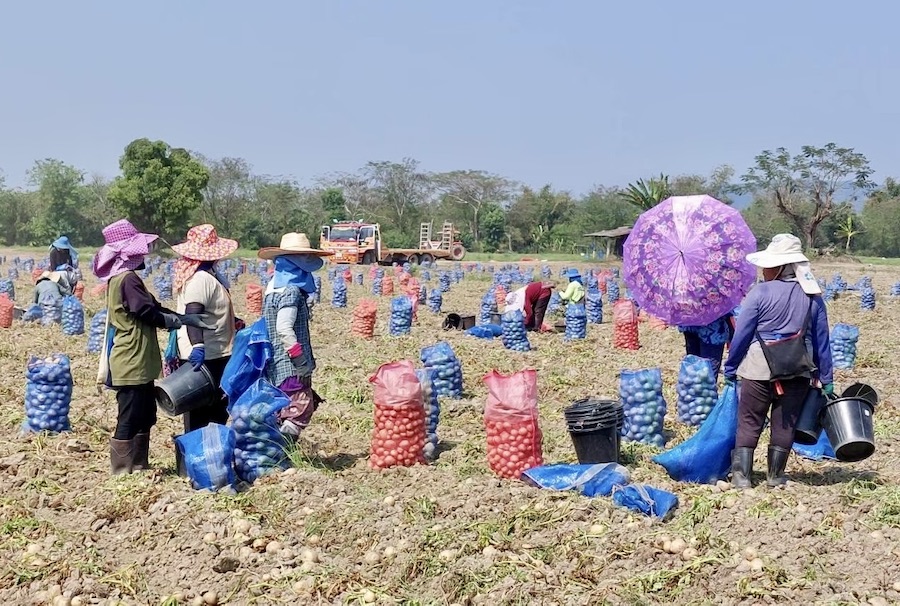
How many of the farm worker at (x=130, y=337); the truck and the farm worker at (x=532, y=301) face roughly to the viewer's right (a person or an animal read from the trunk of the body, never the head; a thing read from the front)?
1

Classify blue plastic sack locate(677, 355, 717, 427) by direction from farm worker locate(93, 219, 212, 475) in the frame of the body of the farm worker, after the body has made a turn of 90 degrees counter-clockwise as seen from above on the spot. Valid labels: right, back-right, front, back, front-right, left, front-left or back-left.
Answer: right

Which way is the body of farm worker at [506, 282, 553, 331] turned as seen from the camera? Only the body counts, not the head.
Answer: to the viewer's left

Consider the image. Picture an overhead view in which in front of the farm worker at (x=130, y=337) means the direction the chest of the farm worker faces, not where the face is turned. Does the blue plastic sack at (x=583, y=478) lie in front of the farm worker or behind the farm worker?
in front

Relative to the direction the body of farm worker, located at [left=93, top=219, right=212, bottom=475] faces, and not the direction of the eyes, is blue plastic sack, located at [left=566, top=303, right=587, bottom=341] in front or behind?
in front

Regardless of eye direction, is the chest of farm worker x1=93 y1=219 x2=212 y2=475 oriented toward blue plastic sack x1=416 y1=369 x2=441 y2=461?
yes

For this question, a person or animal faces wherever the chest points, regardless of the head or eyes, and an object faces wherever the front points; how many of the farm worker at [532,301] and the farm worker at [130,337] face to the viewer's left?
1

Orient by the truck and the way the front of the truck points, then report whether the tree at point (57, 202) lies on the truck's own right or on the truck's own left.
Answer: on the truck's own right

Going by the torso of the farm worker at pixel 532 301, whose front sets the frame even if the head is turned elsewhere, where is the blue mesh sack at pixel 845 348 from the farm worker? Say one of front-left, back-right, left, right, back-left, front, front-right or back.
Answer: back-left

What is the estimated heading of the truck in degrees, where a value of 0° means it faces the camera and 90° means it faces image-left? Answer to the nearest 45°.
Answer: approximately 45°

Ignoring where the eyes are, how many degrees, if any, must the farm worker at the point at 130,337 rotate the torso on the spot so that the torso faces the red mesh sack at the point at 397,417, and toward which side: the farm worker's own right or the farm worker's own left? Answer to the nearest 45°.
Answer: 0° — they already face it

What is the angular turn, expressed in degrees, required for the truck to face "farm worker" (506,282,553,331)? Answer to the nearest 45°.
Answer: approximately 45° to its left

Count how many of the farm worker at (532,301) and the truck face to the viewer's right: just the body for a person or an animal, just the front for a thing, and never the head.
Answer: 0

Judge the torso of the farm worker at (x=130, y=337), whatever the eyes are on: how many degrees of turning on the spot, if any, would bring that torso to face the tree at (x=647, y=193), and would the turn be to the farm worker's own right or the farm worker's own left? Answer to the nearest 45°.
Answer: approximately 45° to the farm worker's own left

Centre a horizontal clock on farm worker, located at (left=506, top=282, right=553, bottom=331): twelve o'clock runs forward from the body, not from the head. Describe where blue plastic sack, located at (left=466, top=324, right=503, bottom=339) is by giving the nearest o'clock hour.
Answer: The blue plastic sack is roughly at 11 o'clock from the farm worker.

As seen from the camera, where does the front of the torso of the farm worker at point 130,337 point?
to the viewer's right

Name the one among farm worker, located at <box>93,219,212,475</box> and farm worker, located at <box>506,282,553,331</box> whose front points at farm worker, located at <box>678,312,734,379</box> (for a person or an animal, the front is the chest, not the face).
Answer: farm worker, located at <box>93,219,212,475</box>
